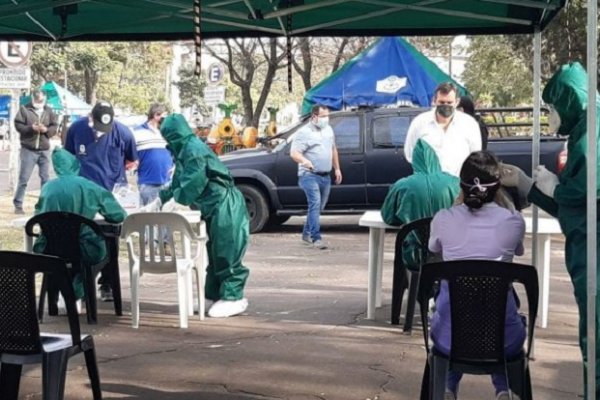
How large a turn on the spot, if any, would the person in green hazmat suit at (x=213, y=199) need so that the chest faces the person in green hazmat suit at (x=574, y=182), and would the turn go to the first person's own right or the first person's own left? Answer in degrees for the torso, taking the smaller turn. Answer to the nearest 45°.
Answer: approximately 135° to the first person's own left

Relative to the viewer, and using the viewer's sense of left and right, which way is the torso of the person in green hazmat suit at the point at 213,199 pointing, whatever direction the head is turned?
facing to the left of the viewer

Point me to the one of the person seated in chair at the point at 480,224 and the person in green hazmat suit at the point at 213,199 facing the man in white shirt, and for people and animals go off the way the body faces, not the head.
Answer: the person seated in chair

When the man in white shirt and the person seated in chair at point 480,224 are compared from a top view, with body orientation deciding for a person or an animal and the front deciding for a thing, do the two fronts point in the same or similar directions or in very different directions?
very different directions

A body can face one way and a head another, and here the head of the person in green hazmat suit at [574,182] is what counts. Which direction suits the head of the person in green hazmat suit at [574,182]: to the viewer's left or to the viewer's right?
to the viewer's left

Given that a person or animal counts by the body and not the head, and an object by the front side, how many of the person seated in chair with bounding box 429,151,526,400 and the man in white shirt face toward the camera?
1

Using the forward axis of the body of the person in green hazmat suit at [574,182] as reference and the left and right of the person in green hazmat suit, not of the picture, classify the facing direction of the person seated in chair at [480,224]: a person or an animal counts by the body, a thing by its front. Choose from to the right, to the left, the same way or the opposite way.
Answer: to the right

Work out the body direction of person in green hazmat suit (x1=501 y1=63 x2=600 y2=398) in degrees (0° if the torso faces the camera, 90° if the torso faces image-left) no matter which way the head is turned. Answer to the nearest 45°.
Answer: approximately 90°

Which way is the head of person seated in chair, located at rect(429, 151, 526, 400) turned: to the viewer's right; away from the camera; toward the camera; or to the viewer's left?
away from the camera

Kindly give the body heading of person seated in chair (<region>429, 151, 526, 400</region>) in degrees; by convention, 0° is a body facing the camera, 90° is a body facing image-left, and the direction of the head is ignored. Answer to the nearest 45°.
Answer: approximately 180°

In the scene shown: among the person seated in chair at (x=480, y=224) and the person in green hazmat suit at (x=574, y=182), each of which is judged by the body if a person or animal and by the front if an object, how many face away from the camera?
1

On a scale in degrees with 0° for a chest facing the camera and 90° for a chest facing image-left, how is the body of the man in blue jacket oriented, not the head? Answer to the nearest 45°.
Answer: approximately 0°
